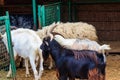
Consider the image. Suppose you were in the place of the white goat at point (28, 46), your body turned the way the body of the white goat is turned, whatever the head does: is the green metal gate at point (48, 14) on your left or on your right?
on your right

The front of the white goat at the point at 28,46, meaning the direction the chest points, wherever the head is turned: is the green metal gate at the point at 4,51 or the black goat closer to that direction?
the green metal gate

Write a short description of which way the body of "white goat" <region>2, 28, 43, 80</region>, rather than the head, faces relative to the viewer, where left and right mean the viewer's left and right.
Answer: facing away from the viewer and to the left of the viewer

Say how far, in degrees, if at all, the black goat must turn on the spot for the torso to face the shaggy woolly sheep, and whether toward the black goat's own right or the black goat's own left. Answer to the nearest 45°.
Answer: approximately 90° to the black goat's own right

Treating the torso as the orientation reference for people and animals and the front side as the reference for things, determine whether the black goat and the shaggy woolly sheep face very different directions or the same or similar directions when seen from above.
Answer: same or similar directions

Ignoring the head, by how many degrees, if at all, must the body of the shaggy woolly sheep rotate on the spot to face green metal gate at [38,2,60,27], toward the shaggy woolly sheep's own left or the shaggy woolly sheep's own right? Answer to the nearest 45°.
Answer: approximately 45° to the shaggy woolly sheep's own right

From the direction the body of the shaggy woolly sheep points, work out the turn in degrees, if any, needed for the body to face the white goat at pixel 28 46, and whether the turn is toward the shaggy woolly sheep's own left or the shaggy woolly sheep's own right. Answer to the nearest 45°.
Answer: approximately 45° to the shaggy woolly sheep's own left

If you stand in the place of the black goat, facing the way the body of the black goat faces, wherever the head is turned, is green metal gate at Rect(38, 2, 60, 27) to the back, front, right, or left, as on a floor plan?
right

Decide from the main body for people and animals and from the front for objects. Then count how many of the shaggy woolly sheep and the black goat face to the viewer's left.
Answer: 2

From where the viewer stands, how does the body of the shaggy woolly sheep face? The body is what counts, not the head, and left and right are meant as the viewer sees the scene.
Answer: facing to the left of the viewer

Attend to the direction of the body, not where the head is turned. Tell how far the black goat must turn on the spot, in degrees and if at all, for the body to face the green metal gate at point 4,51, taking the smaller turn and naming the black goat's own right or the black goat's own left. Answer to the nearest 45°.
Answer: approximately 45° to the black goat's own right

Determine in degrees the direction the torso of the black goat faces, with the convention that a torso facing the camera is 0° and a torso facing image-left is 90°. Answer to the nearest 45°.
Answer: approximately 90°

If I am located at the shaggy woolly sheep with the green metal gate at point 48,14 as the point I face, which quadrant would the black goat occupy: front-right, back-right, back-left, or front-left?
back-left
